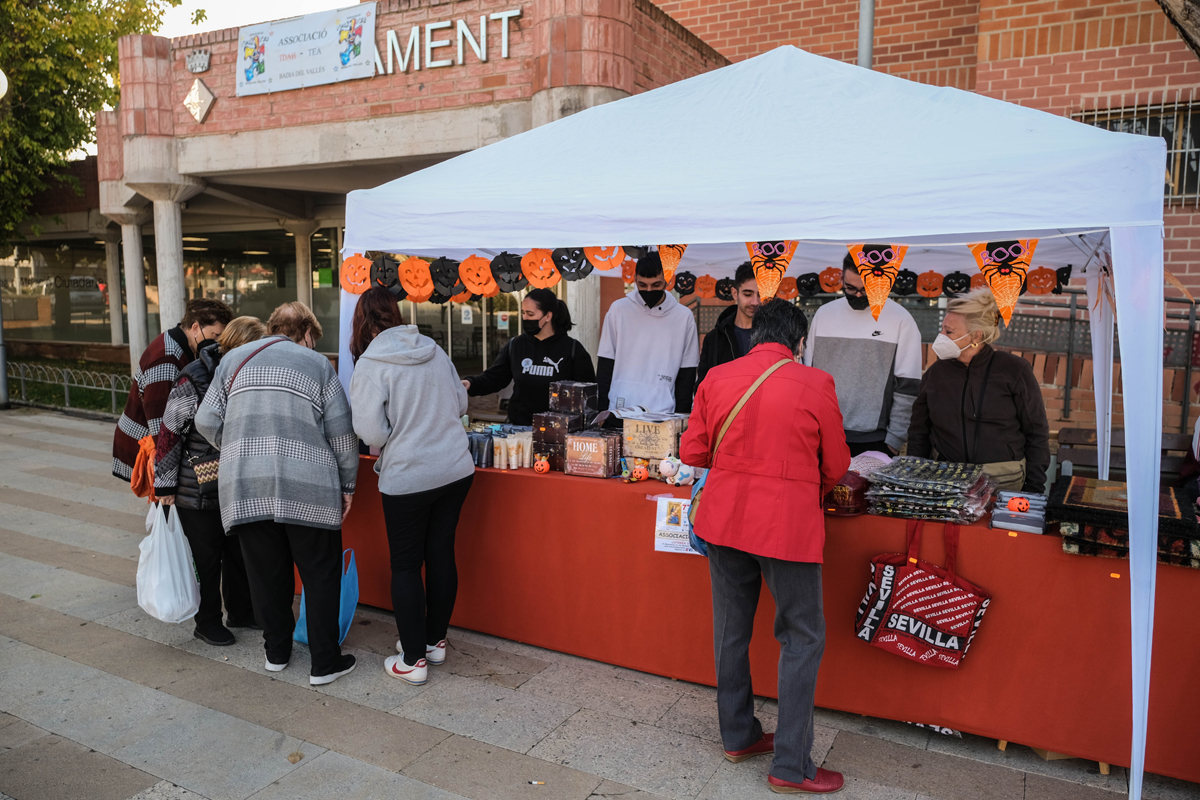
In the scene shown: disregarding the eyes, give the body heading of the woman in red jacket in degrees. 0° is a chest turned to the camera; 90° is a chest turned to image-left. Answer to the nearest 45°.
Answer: approximately 225°

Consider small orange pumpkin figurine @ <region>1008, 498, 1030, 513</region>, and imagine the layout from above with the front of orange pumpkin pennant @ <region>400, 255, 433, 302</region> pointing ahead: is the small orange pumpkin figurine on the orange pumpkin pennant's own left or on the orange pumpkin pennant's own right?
on the orange pumpkin pennant's own left

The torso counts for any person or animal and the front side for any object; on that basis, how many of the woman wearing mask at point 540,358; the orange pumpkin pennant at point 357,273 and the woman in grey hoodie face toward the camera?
2

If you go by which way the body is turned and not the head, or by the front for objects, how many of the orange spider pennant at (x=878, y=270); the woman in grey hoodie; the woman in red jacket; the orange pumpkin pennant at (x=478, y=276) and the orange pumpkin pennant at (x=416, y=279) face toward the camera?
3

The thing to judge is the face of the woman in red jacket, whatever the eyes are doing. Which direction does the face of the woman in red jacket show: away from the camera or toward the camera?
away from the camera

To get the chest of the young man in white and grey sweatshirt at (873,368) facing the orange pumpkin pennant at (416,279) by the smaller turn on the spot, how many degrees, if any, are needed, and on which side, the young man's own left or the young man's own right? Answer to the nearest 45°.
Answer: approximately 90° to the young man's own right

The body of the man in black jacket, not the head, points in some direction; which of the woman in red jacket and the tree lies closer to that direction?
the woman in red jacket

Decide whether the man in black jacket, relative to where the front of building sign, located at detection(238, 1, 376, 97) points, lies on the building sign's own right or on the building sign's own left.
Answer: on the building sign's own left

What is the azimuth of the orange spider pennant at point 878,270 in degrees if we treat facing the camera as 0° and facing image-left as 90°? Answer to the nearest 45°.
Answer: approximately 0°

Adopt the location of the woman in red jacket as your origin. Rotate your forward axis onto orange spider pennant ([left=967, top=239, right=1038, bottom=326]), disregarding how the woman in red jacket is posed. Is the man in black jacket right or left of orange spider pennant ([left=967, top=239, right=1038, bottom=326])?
left

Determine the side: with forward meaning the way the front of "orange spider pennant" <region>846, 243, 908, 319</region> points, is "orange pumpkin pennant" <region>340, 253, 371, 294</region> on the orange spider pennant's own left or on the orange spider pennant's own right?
on the orange spider pennant's own right
